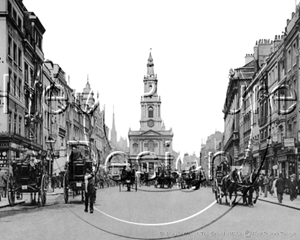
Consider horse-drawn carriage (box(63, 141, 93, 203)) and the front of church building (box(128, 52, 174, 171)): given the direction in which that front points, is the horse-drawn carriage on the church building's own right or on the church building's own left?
on the church building's own right

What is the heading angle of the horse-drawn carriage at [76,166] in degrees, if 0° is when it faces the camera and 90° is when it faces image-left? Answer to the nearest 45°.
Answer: approximately 180°

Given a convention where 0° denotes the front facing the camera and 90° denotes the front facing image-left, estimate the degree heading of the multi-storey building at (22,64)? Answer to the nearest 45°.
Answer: approximately 270°

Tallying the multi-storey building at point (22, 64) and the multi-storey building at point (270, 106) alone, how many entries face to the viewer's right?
1

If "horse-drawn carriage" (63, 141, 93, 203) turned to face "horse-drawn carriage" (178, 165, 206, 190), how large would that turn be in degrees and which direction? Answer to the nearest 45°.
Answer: approximately 90° to its right

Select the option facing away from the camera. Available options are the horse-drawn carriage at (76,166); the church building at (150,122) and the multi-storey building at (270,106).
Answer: the horse-drawn carriage

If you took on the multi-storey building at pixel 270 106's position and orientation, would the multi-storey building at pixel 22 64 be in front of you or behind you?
in front

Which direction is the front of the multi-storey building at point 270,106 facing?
to the viewer's left
